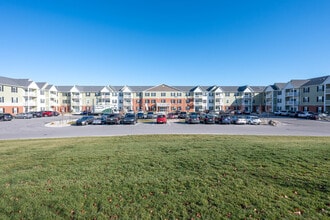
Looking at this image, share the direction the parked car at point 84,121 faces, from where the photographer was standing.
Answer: facing the viewer and to the left of the viewer

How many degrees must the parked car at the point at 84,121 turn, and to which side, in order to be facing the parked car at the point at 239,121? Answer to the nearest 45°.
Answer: approximately 90° to its left

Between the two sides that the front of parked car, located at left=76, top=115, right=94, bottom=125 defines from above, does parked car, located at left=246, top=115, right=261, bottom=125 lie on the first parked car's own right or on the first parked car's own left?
on the first parked car's own left

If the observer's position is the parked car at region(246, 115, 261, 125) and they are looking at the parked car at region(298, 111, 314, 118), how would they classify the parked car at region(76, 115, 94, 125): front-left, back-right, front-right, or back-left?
back-left

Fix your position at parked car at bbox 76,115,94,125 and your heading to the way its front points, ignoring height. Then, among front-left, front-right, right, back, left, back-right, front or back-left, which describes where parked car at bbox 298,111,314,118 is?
back-left
